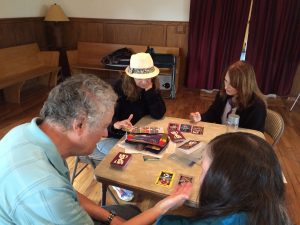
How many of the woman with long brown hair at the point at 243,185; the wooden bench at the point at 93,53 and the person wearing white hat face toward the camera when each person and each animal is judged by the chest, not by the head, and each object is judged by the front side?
2

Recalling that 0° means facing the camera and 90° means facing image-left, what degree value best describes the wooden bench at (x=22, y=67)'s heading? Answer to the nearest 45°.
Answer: approximately 315°

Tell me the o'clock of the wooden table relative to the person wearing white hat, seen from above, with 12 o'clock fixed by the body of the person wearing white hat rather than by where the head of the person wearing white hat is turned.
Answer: The wooden table is roughly at 12 o'clock from the person wearing white hat.

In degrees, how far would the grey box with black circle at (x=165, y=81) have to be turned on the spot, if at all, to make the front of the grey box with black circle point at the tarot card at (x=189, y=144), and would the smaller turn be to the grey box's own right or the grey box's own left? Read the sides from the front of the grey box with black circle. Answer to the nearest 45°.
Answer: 0° — it already faces it

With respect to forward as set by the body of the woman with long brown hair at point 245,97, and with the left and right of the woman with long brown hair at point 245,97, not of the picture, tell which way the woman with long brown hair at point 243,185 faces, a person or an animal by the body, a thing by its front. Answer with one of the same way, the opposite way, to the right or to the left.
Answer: to the right

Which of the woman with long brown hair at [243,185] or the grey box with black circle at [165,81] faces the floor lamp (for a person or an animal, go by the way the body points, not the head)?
the woman with long brown hair

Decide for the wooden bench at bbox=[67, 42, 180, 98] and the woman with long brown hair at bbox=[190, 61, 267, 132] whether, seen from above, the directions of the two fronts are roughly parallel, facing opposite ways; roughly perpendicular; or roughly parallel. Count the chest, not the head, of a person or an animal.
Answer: roughly perpendicular

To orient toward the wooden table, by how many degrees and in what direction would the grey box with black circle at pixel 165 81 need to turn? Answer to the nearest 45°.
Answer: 0° — it already faces it

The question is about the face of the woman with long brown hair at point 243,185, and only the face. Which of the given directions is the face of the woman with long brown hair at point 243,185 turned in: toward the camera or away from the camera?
away from the camera

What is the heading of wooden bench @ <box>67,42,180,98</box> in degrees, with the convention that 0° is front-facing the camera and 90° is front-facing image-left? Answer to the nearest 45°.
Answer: approximately 0°

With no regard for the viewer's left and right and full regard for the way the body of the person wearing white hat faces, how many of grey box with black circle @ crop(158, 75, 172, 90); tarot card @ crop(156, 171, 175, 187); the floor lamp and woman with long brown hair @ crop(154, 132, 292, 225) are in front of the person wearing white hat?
2

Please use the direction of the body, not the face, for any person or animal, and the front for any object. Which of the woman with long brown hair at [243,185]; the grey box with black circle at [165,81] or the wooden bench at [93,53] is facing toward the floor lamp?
the woman with long brown hair

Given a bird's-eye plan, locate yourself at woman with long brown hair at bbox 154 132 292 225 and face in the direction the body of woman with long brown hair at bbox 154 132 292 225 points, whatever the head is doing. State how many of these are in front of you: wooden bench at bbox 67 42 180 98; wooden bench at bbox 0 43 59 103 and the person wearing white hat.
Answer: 3
